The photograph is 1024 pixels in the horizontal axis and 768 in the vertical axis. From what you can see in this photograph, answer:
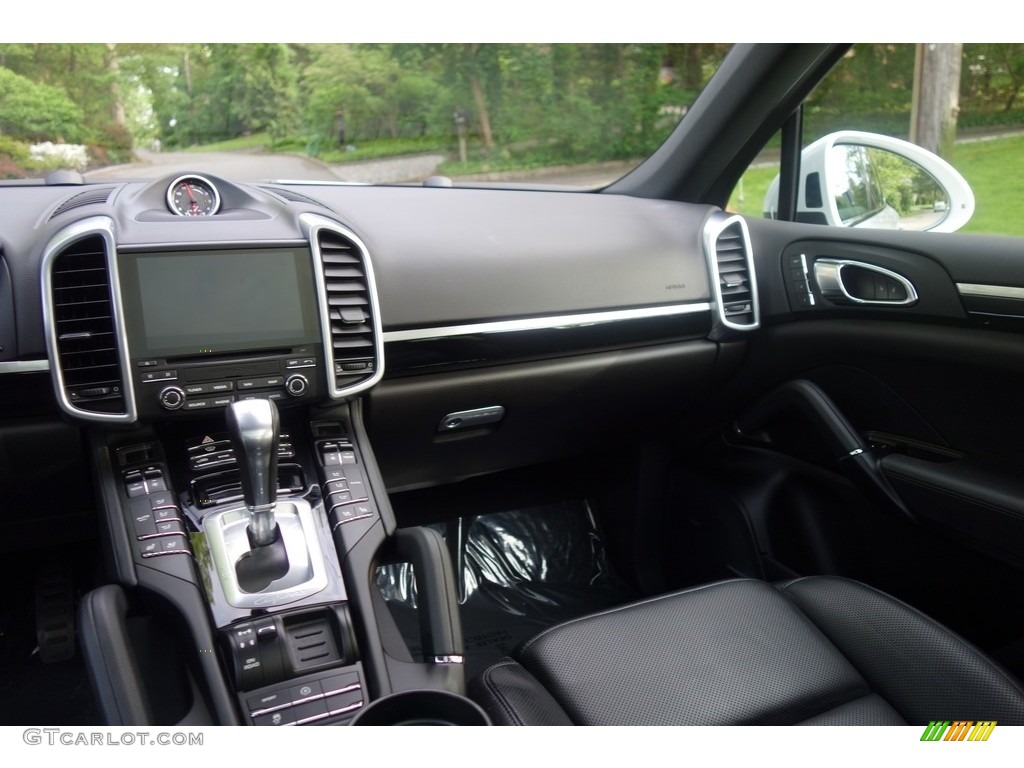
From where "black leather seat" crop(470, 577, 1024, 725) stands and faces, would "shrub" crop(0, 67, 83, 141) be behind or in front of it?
in front

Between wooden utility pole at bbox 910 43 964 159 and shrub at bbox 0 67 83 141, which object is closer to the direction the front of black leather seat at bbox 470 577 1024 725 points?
the shrub

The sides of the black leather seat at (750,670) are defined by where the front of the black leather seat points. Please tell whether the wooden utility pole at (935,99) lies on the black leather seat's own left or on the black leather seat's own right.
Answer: on the black leather seat's own right

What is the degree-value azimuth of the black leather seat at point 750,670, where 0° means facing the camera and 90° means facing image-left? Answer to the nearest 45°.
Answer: approximately 135°
